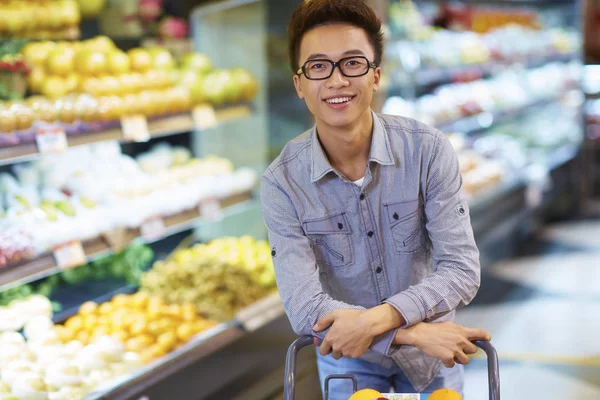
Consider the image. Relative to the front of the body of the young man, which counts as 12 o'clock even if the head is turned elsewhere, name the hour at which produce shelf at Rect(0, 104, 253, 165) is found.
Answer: The produce shelf is roughly at 5 o'clock from the young man.

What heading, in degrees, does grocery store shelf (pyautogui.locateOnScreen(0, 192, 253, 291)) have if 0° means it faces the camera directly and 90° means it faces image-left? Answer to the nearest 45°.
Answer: approximately 315°

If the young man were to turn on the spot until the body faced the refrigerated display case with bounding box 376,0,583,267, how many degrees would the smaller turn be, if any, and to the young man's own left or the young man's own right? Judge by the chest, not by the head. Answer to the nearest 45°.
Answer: approximately 180°

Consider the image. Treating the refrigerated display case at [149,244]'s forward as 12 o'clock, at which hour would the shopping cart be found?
The shopping cart is roughly at 1 o'clock from the refrigerated display case.

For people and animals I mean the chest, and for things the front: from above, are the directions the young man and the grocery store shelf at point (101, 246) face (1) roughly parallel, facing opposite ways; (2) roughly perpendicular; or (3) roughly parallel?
roughly perpendicular
